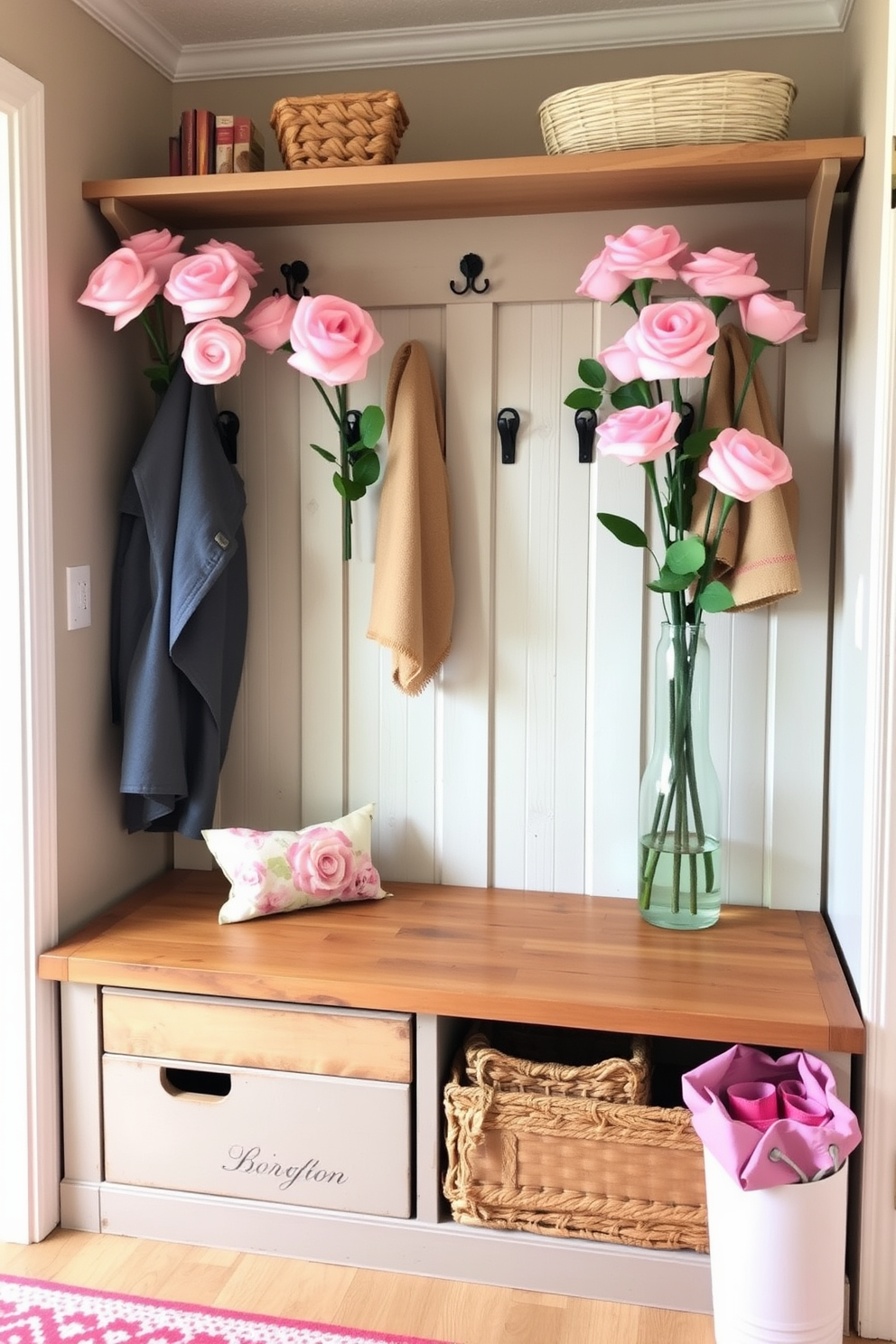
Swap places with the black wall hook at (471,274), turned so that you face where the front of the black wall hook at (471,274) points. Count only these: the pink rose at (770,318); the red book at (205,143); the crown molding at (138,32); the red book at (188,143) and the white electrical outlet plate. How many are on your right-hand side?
4

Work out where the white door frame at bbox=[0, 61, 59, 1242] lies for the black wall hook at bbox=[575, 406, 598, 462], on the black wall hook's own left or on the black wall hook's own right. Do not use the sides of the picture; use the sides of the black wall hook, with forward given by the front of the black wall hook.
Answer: on the black wall hook's own right

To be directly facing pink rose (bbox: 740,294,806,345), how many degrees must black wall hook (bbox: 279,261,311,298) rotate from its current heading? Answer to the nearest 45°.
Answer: approximately 45° to its left

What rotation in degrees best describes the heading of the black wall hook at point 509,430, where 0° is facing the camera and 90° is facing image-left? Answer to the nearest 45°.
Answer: approximately 0°

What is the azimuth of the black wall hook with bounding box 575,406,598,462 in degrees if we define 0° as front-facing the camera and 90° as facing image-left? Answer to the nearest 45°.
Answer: approximately 0°

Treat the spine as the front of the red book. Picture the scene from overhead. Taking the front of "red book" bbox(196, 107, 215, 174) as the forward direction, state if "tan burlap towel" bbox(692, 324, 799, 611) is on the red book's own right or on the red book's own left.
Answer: on the red book's own left
